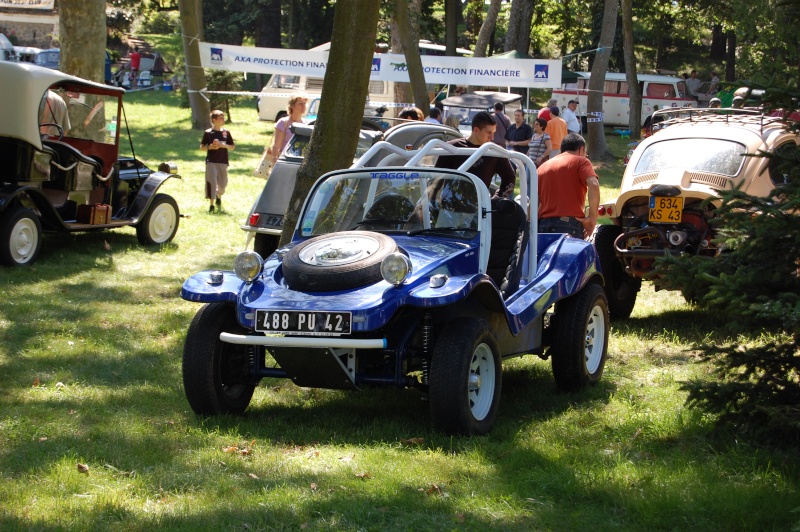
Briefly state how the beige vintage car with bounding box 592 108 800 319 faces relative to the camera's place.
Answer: facing away from the viewer and to the right of the viewer

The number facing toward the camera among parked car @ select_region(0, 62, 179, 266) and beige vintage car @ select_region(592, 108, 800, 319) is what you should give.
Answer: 0

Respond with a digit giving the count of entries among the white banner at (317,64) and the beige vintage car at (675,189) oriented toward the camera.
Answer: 1

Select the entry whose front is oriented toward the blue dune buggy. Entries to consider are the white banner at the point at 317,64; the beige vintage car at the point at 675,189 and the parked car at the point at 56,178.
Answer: the white banner

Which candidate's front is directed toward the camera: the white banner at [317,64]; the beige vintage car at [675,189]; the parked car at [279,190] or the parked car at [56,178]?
the white banner

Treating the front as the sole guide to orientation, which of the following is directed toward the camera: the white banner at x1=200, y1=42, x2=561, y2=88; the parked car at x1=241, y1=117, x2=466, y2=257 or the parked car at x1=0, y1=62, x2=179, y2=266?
the white banner

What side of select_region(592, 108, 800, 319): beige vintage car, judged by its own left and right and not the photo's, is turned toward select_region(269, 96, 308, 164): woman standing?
left

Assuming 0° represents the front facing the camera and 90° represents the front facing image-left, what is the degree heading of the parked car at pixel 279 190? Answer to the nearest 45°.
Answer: approximately 225°

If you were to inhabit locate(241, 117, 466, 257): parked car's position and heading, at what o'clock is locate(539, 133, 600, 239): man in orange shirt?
The man in orange shirt is roughly at 3 o'clock from the parked car.

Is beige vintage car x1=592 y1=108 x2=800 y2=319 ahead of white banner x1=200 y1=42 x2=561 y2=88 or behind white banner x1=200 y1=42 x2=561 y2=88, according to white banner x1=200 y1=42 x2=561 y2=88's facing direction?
ahead

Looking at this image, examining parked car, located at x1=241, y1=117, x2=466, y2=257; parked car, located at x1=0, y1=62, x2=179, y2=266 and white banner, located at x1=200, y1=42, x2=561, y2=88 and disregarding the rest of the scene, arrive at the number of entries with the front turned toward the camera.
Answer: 1

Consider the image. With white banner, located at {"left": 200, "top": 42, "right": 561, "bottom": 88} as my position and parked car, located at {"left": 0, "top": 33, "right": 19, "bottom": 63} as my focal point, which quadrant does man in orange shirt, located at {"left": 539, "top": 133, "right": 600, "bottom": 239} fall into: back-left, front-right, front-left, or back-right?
back-left

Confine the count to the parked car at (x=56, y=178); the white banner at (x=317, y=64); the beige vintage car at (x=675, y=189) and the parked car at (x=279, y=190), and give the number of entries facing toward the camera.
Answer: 1

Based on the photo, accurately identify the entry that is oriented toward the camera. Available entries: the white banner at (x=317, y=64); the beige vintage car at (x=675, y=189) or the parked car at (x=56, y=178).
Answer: the white banner

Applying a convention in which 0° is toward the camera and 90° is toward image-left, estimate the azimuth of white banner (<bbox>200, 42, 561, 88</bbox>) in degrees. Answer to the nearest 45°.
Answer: approximately 0°

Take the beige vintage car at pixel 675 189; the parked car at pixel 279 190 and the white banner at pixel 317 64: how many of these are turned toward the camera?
1
